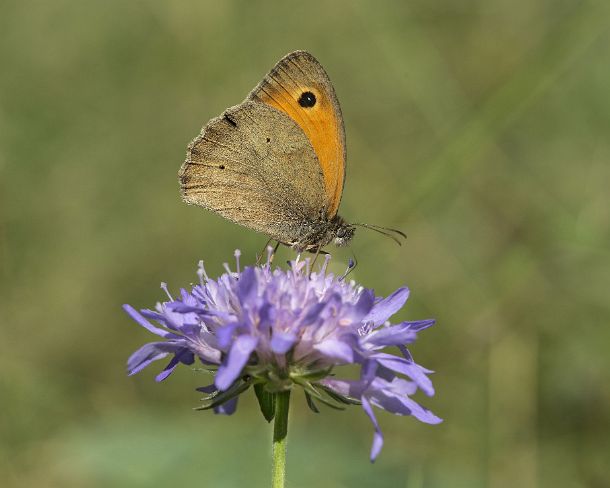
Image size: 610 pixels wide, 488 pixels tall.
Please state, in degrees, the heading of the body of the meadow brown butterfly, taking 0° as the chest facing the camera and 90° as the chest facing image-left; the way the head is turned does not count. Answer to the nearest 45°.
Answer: approximately 270°
